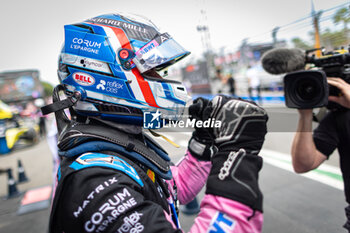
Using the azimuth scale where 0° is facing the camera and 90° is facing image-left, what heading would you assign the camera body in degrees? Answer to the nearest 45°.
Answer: approximately 45°

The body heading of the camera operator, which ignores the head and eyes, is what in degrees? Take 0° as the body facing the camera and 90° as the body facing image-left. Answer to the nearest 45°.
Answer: approximately 45°
